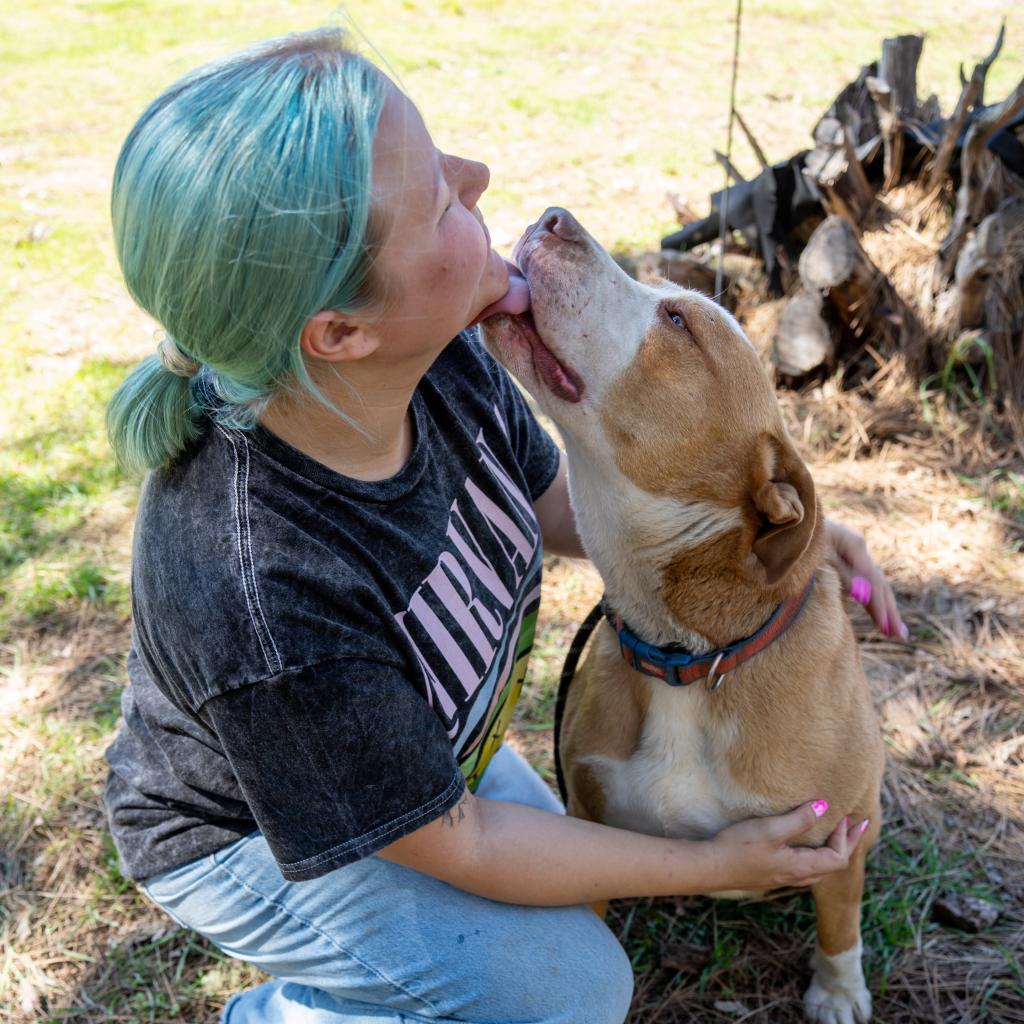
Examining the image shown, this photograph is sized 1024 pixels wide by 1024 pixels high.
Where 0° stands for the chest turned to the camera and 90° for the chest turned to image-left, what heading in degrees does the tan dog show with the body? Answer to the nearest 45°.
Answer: approximately 45°

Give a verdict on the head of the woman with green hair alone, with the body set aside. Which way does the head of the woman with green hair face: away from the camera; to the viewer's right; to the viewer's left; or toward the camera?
to the viewer's right

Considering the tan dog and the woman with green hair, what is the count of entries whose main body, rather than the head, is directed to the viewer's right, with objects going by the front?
1

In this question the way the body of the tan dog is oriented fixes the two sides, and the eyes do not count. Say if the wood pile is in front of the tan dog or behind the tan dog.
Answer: behind

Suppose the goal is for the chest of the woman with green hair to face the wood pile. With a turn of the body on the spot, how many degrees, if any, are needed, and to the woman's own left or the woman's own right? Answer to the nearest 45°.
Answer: approximately 45° to the woman's own left

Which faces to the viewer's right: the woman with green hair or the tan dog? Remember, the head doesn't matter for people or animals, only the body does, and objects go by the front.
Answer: the woman with green hair

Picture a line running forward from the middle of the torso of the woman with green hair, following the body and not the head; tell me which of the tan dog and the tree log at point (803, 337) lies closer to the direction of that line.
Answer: the tan dog

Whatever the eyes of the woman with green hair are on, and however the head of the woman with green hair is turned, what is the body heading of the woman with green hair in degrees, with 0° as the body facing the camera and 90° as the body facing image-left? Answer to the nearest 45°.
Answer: approximately 270°

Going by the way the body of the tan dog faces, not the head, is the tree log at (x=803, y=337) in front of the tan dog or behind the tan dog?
behind
